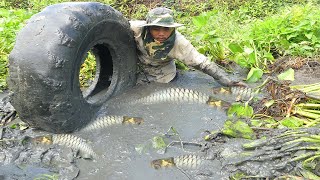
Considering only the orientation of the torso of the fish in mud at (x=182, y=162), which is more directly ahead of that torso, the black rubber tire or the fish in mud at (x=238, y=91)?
the black rubber tire

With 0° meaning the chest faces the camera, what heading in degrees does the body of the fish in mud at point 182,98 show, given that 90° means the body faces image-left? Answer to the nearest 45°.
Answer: approximately 270°

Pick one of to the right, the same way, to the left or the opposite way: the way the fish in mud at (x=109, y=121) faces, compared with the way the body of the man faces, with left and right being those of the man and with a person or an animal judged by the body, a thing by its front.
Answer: to the left

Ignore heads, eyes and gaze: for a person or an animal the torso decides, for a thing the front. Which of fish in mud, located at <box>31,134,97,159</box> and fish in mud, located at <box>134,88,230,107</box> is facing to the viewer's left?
fish in mud, located at <box>31,134,97,159</box>

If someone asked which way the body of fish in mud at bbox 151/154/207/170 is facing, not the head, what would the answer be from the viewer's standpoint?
to the viewer's left

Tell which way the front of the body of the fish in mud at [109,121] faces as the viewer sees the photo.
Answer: to the viewer's right

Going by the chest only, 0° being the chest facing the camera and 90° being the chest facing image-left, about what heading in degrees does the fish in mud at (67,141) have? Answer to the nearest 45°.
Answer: approximately 90°

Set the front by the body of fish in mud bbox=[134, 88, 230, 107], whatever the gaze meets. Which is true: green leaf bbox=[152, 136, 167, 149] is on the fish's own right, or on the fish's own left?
on the fish's own right
